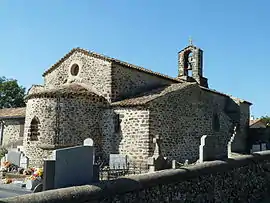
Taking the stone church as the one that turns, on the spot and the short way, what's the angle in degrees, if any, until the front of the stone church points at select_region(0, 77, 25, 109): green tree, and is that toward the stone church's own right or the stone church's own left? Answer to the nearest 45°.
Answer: approximately 90° to the stone church's own left

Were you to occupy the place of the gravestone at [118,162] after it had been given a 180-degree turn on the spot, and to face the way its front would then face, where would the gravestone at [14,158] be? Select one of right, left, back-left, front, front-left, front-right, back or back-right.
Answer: left

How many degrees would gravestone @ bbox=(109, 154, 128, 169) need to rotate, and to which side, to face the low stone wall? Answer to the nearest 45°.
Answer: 0° — it already faces it

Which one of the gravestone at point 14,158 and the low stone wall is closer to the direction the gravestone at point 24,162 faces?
the low stone wall

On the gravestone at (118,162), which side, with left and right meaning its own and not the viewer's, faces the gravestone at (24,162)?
right

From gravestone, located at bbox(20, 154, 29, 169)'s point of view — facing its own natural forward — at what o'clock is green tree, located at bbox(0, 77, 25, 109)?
The green tree is roughly at 6 o'clock from the gravestone.

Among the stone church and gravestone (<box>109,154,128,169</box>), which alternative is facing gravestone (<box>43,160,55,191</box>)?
gravestone (<box>109,154,128,169</box>)

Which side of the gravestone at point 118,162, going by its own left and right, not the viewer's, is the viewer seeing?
front

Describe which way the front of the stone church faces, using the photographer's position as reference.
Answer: facing away from the viewer and to the right of the viewer

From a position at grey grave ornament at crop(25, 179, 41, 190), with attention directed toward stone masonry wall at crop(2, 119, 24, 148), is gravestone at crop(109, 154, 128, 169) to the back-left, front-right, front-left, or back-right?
front-right

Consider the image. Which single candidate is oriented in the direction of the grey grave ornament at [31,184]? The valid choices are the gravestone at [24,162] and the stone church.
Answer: the gravestone at [24,162]

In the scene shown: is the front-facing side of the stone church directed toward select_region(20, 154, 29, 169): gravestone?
no

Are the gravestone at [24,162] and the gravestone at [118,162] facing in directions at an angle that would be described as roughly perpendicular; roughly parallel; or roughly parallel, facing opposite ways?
roughly parallel

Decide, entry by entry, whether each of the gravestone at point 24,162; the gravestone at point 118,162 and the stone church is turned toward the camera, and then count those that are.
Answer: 2

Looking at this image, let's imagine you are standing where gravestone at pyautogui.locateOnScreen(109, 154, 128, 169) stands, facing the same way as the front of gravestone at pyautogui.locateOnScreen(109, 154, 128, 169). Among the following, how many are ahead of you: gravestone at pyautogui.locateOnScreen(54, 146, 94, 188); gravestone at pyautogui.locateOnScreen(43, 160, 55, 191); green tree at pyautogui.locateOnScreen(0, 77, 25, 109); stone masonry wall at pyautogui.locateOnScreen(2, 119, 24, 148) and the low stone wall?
3

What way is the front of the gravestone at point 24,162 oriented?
toward the camera

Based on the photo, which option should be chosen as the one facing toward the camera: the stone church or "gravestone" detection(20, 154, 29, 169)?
the gravestone
